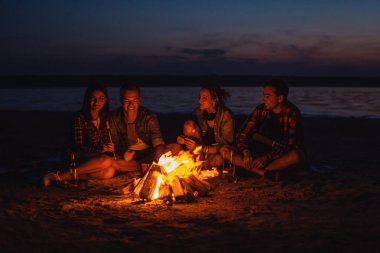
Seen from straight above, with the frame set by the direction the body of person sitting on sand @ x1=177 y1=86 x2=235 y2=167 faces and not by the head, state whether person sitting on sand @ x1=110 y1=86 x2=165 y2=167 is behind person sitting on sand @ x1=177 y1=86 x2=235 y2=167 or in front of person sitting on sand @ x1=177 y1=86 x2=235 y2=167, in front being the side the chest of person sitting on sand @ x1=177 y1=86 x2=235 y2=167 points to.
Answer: in front

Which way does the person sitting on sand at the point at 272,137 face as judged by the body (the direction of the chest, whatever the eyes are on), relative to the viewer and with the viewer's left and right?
facing the viewer and to the left of the viewer

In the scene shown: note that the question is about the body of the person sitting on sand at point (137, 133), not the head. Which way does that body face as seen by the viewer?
toward the camera

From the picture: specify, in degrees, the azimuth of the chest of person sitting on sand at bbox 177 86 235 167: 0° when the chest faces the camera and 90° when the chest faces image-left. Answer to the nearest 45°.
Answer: approximately 45°

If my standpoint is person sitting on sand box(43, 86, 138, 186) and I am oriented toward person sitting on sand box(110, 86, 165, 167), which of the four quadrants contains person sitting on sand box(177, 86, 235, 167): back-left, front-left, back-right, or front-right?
front-right

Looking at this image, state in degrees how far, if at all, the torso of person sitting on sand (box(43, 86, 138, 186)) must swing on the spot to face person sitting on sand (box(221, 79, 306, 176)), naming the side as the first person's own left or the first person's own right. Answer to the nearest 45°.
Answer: approximately 45° to the first person's own left

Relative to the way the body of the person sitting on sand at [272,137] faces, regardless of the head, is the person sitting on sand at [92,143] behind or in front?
in front

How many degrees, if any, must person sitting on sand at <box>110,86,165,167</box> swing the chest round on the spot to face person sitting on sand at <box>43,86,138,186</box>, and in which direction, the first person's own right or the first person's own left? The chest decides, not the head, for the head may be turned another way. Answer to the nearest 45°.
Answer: approximately 45° to the first person's own right

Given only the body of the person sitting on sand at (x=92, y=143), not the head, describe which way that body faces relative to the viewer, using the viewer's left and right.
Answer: facing the viewer and to the right of the viewer
